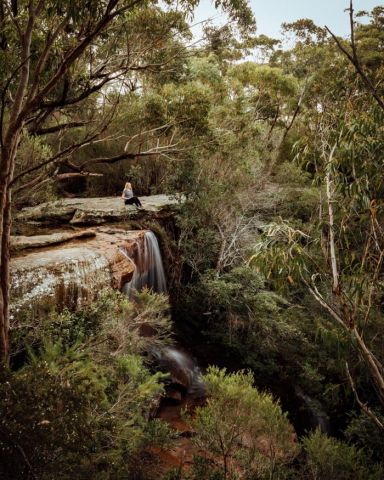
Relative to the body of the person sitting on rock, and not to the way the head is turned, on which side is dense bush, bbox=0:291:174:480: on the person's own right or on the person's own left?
on the person's own right

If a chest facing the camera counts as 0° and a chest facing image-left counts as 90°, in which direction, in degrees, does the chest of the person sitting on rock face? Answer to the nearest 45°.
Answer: approximately 315°

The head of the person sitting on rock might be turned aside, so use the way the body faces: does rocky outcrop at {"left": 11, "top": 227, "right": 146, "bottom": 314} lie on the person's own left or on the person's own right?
on the person's own right

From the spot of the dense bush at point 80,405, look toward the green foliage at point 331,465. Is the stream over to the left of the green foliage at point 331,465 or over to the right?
left

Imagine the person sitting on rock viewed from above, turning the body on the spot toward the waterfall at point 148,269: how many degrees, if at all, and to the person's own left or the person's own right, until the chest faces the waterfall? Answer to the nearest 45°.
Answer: approximately 45° to the person's own right

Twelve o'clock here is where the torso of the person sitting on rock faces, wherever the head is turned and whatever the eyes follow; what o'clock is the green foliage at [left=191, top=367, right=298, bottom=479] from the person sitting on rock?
The green foliage is roughly at 1 o'clock from the person sitting on rock.
